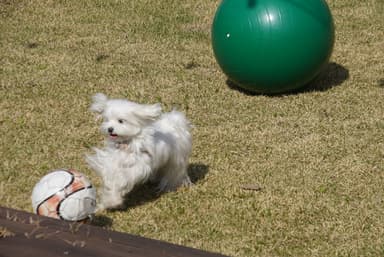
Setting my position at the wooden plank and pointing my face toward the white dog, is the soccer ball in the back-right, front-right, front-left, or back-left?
front-left

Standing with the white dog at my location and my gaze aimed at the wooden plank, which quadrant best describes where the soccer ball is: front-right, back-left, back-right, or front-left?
front-right

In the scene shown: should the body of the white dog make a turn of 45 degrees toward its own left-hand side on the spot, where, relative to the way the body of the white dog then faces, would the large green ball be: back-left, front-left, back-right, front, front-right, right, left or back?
back-left

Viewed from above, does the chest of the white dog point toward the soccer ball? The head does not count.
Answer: yes

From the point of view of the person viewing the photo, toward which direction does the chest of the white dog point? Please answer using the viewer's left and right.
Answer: facing the viewer and to the left of the viewer
